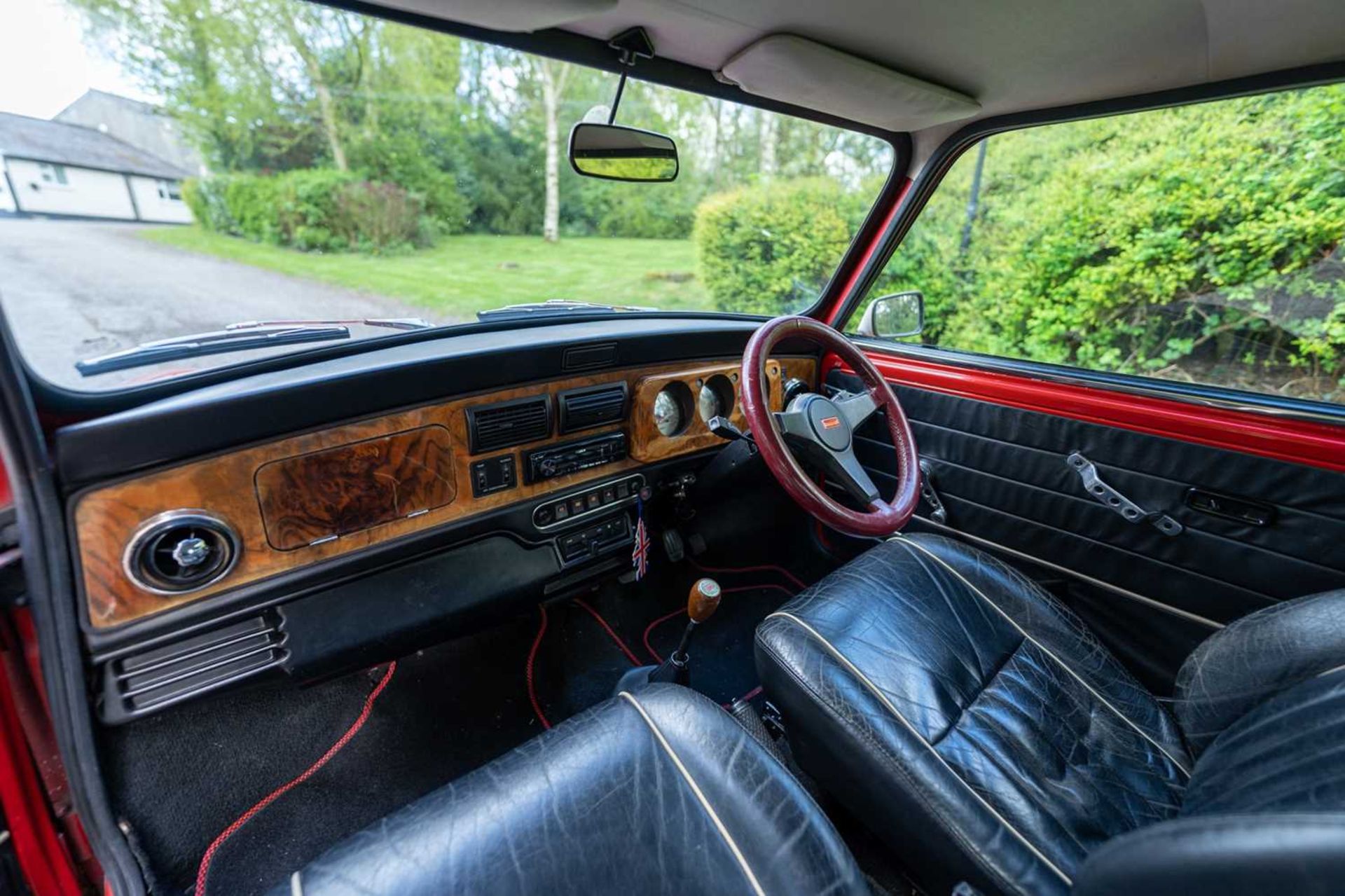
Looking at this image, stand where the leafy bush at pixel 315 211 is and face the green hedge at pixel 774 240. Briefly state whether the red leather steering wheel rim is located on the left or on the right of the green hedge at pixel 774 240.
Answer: right

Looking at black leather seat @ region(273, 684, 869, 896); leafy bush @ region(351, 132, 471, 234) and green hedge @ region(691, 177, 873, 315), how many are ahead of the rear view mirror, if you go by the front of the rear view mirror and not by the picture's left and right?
1

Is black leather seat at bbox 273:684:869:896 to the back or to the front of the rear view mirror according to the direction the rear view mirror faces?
to the front

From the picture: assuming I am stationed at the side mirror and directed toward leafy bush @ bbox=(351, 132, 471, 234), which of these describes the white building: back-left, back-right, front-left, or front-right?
front-left

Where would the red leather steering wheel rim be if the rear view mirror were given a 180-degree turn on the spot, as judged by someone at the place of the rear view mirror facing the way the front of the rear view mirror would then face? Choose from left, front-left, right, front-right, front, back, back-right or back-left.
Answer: back-right

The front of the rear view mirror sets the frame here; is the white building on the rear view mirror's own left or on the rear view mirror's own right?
on the rear view mirror's own right

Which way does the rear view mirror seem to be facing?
toward the camera

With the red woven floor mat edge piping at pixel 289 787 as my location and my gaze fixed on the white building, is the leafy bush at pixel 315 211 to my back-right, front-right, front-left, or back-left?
front-right

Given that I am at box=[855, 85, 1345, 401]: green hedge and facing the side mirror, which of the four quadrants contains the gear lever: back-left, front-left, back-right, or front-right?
front-left

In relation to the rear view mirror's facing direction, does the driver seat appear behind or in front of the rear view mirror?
in front

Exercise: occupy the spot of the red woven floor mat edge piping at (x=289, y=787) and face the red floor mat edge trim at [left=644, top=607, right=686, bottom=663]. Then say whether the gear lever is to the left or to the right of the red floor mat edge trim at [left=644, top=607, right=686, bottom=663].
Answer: right
